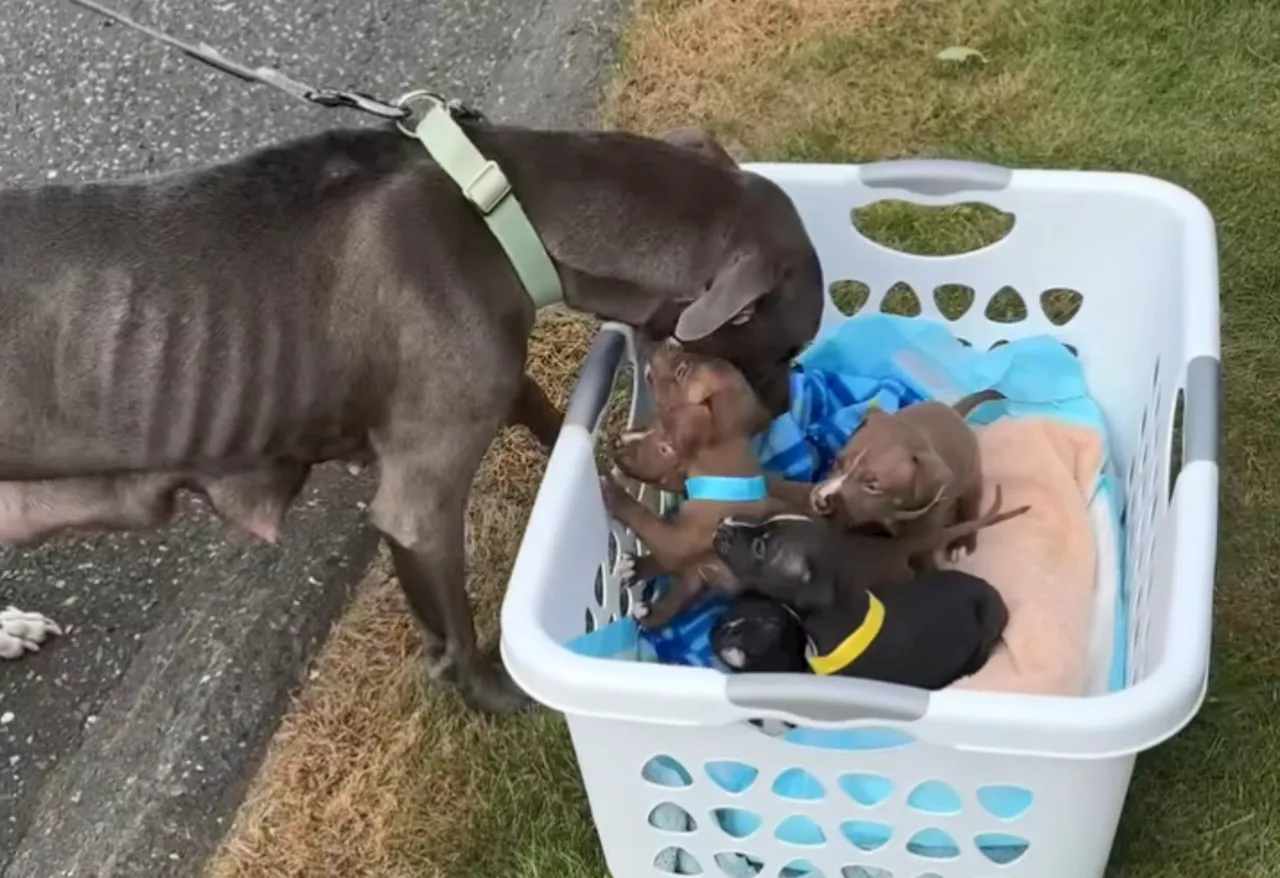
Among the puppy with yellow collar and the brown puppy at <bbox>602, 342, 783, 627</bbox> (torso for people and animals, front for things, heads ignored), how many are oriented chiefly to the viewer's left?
2

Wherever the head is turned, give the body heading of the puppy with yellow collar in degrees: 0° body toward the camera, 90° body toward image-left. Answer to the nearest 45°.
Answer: approximately 90°

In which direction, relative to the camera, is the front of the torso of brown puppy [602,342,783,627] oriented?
to the viewer's left
